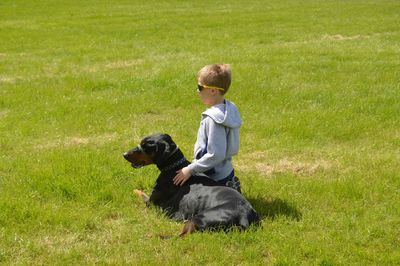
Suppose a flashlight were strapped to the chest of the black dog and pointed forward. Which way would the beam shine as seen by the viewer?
to the viewer's left

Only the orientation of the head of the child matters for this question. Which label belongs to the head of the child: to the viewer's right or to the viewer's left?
to the viewer's left

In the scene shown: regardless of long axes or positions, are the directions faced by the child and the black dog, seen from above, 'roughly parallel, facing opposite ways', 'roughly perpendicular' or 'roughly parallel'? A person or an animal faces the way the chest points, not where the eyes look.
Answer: roughly parallel

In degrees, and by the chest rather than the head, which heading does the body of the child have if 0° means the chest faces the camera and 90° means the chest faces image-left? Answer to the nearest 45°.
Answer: approximately 90°
